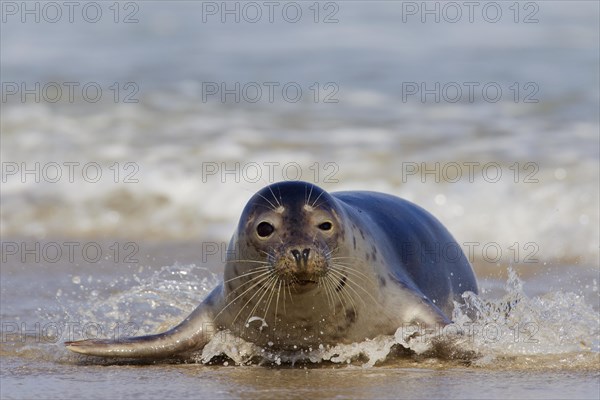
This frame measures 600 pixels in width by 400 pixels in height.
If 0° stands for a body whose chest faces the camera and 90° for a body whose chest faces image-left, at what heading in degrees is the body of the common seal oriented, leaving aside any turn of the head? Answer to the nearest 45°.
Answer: approximately 45°
